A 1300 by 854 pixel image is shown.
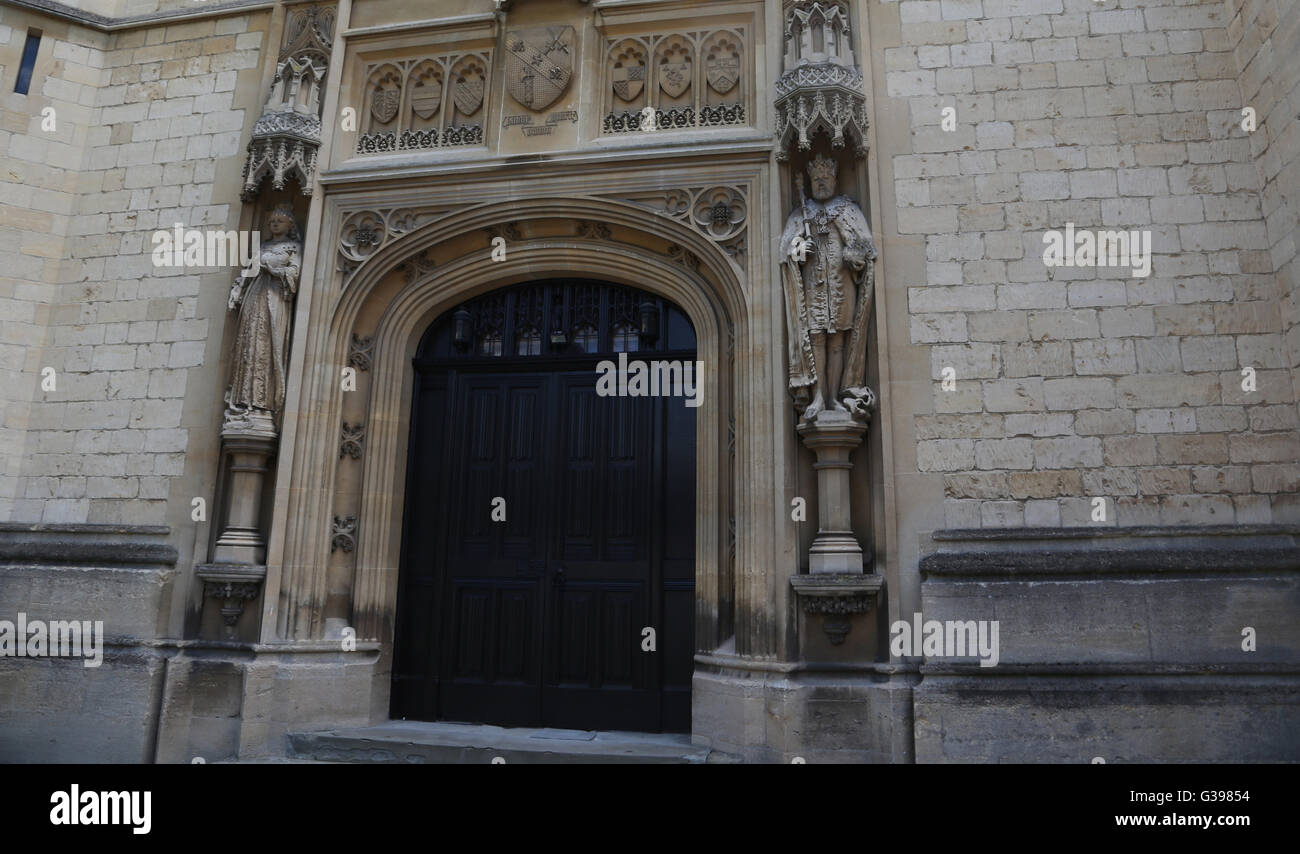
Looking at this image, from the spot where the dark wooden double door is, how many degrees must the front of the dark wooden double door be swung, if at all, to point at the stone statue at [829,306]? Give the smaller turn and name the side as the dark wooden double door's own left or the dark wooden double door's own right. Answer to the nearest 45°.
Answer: approximately 45° to the dark wooden double door's own left

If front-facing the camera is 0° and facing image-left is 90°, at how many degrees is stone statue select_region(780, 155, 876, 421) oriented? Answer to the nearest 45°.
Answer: approximately 0°

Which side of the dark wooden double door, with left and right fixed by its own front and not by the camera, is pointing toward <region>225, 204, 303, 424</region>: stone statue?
right

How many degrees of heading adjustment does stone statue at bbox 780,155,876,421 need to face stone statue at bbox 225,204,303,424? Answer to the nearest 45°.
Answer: approximately 90° to its right

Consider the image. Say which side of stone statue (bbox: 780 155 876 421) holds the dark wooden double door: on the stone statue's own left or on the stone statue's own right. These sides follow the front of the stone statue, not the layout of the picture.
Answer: on the stone statue's own right

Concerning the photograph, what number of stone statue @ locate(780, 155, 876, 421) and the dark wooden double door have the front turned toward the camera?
2
